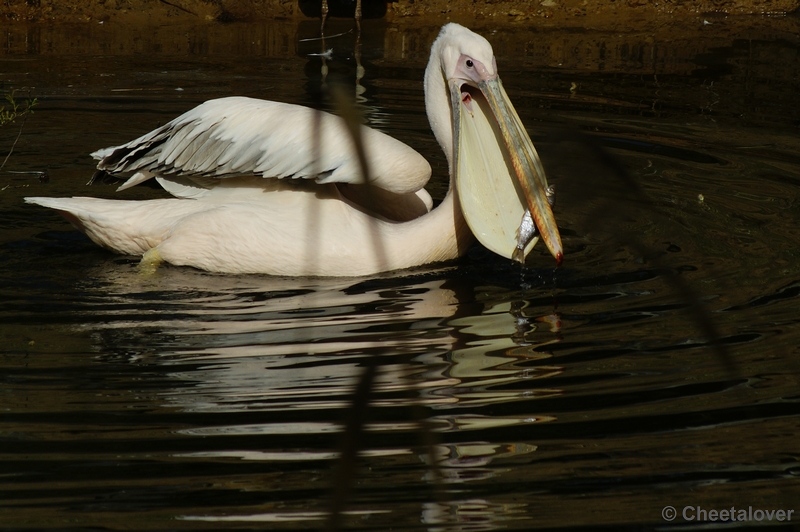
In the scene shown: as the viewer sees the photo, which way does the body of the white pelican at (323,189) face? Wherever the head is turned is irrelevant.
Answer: to the viewer's right
